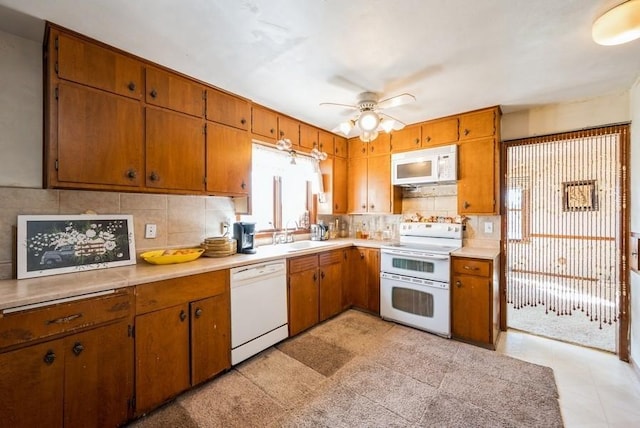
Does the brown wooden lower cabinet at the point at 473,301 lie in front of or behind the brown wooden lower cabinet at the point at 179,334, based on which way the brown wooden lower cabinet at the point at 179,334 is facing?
in front

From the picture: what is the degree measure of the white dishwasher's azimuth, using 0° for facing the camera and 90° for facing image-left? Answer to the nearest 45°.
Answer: approximately 315°

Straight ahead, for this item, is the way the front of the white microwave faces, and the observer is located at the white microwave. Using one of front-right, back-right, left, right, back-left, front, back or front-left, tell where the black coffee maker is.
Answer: front-right

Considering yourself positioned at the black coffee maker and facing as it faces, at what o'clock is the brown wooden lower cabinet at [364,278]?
The brown wooden lower cabinet is roughly at 10 o'clock from the black coffee maker.

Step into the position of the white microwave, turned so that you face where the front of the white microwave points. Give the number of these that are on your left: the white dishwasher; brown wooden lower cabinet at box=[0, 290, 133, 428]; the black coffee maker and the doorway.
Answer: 1

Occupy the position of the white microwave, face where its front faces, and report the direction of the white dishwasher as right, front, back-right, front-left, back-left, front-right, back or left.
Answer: front-right

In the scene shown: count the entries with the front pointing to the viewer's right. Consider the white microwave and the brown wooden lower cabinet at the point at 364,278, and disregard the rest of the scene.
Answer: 0

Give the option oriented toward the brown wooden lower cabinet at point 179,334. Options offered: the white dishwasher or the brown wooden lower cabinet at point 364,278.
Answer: the brown wooden lower cabinet at point 364,278

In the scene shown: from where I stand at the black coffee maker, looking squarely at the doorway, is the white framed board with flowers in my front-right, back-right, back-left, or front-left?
back-right

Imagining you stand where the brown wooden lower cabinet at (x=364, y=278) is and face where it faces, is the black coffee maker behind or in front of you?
in front

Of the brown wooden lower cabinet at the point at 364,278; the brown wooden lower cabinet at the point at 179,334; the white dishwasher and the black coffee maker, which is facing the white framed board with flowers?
the brown wooden lower cabinet at the point at 364,278

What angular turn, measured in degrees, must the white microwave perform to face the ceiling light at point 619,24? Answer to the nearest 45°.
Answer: approximately 45° to its left

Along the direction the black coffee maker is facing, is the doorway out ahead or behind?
ahead
